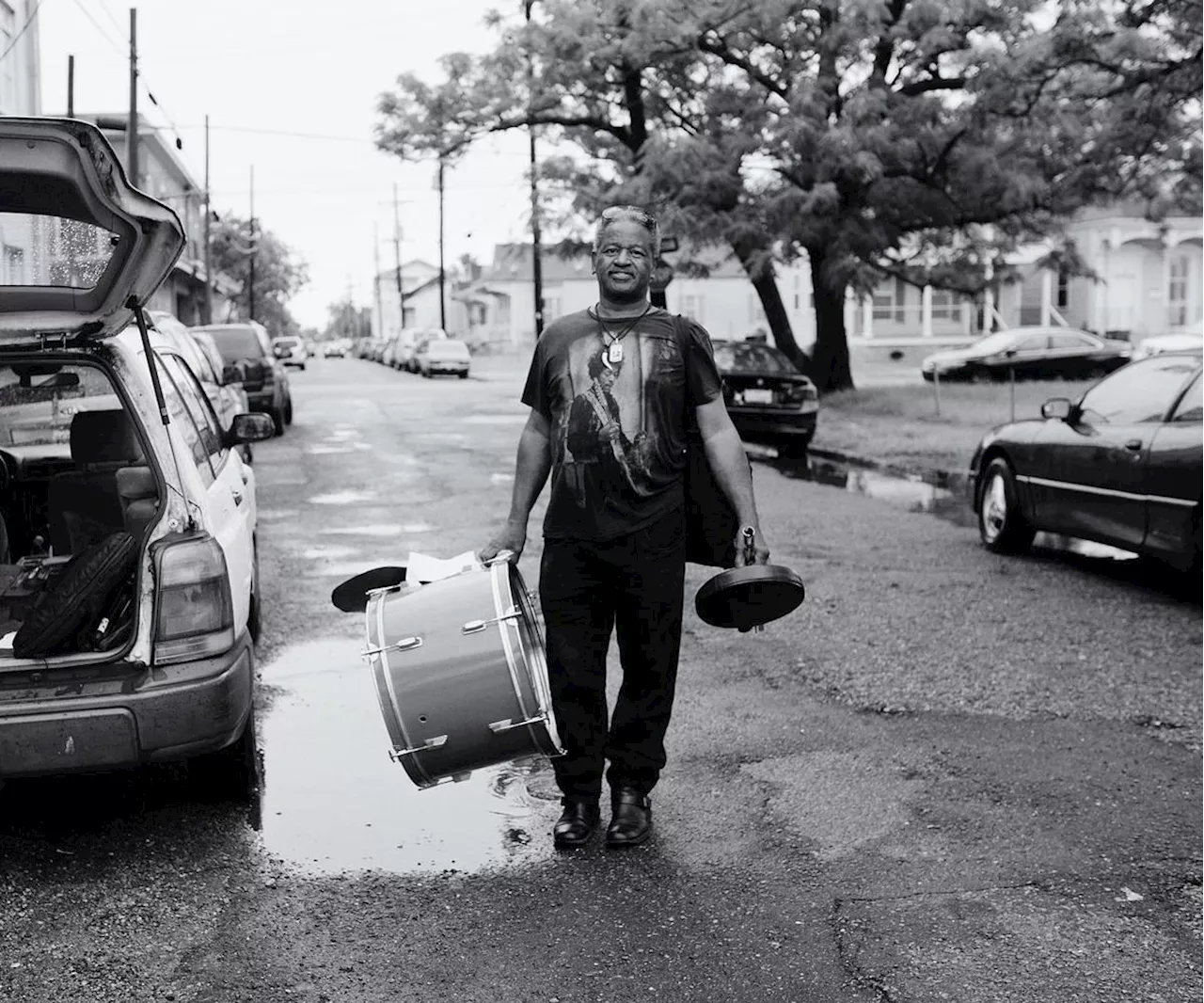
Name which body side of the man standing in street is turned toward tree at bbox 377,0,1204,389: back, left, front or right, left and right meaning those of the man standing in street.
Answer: back

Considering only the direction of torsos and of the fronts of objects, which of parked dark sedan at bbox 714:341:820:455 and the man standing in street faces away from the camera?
the parked dark sedan

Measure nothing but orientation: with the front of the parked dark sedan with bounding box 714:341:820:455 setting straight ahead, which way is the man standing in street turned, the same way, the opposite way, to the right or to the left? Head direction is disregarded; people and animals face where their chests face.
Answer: the opposite way

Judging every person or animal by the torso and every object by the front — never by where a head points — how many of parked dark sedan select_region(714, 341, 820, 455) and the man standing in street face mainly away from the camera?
1

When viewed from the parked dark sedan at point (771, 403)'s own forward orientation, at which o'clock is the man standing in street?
The man standing in street is roughly at 6 o'clock from the parked dark sedan.

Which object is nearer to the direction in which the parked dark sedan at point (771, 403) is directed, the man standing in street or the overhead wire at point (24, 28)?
the overhead wire

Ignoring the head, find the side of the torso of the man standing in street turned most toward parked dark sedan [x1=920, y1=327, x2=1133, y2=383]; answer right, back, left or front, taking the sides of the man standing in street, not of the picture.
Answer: back

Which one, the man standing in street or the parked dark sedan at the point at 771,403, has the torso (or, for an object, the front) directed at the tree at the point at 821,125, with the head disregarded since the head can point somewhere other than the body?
the parked dark sedan

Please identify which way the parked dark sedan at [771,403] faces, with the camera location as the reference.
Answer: facing away from the viewer

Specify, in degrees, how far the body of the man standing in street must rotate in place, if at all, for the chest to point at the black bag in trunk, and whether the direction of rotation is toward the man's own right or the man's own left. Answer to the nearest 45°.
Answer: approximately 90° to the man's own right
